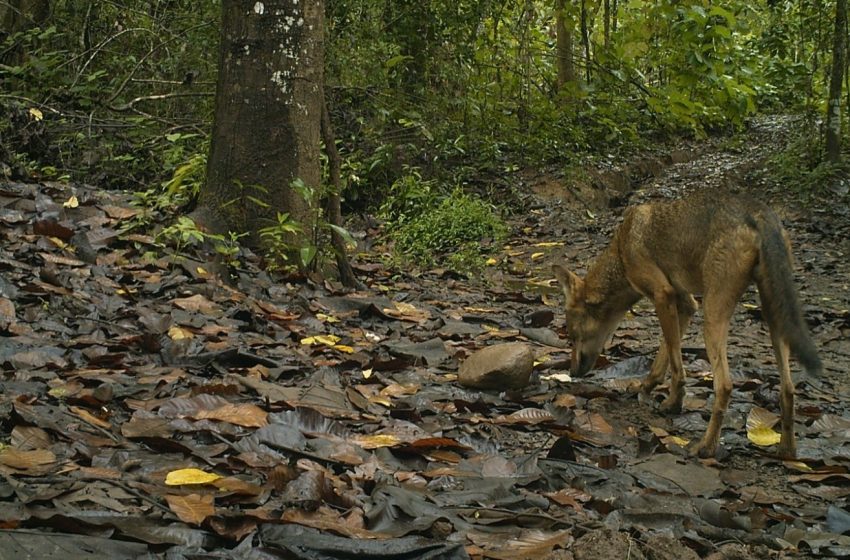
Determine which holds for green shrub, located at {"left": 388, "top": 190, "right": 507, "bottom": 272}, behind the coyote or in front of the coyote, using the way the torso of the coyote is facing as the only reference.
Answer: in front

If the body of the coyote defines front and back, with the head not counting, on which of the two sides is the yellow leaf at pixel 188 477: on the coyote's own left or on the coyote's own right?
on the coyote's own left

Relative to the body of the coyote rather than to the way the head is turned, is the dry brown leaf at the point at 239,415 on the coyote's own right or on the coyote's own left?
on the coyote's own left

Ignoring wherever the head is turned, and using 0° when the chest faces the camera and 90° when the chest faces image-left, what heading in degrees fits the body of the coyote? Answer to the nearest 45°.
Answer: approximately 135°

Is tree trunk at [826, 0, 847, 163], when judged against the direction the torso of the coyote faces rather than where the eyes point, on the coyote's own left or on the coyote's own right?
on the coyote's own right

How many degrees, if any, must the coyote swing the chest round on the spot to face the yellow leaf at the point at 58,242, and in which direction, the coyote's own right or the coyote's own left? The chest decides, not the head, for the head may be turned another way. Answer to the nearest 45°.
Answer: approximately 45° to the coyote's own left

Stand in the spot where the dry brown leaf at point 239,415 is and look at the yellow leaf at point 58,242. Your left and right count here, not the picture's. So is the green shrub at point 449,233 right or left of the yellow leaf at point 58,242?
right

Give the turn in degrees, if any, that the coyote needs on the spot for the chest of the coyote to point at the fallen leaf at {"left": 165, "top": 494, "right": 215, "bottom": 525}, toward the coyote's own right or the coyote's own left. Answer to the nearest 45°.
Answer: approximately 90° to the coyote's own left

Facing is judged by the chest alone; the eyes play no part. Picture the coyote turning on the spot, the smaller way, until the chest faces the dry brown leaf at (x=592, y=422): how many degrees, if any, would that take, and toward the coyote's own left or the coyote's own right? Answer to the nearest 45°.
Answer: approximately 90° to the coyote's own left

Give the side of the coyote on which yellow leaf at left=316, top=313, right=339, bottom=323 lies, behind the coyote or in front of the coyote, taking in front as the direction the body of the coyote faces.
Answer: in front
